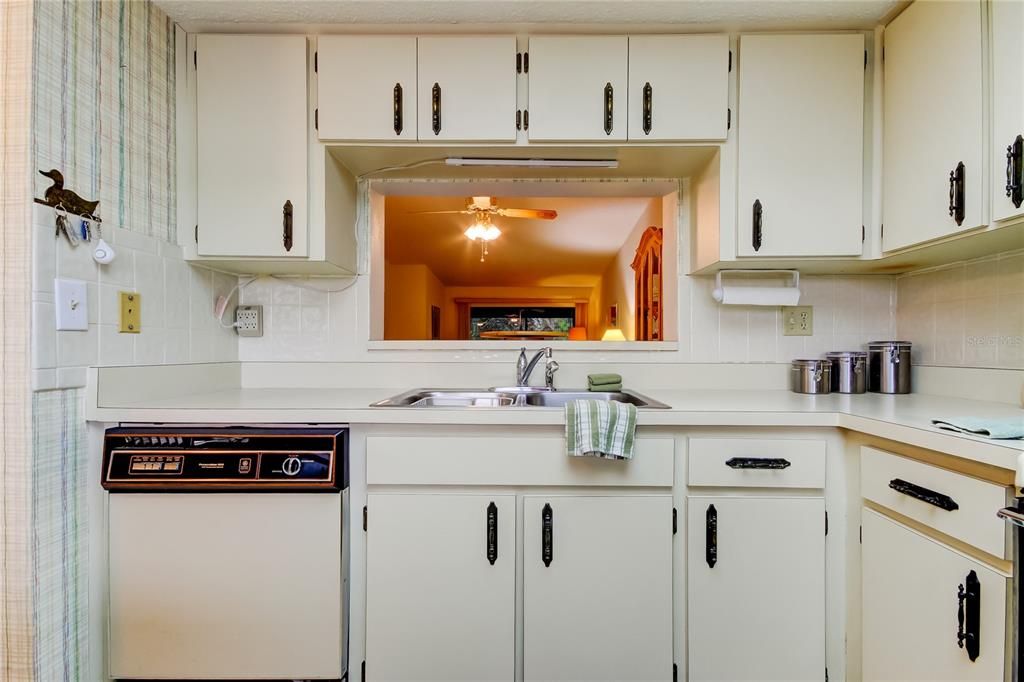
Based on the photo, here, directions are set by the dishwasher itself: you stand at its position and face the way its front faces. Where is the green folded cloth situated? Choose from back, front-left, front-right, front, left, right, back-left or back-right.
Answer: left

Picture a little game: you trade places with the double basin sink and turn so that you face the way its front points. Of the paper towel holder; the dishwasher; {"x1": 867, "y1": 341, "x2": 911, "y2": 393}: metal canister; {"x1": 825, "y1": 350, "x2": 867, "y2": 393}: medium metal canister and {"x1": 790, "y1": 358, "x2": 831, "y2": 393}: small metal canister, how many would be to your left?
4

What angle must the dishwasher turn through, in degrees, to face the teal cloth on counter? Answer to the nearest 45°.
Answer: approximately 45° to its left

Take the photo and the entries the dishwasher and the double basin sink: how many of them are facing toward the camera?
2

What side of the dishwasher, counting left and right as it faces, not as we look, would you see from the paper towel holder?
left

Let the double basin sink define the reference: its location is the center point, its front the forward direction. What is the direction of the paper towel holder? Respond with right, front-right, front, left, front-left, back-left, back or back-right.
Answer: left

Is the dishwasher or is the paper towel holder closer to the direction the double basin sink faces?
the dishwasher

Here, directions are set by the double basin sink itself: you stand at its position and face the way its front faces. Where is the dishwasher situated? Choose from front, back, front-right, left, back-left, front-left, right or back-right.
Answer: front-right

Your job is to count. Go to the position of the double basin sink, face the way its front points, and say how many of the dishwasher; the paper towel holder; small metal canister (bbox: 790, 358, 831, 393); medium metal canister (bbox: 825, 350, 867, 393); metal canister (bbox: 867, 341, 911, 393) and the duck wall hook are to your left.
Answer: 4

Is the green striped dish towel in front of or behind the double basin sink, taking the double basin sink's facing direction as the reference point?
in front

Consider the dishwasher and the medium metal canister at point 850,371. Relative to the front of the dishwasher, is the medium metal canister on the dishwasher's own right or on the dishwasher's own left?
on the dishwasher's own left

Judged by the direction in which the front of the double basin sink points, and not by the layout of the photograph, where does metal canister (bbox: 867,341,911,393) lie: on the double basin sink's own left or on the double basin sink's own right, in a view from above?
on the double basin sink's own left
